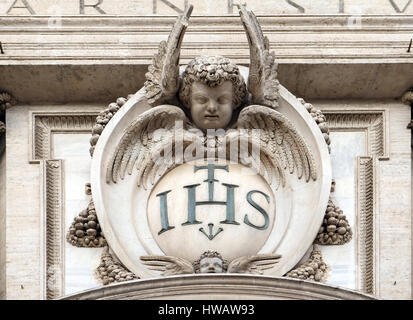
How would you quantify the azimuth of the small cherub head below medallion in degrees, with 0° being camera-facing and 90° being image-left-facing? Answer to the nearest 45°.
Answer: approximately 0°

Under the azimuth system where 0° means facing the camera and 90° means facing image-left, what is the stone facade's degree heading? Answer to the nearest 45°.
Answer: approximately 0°
